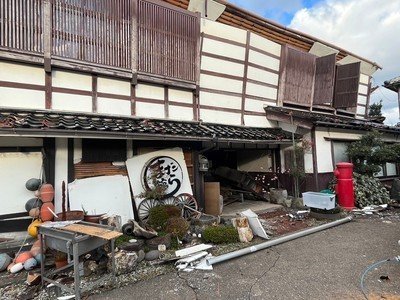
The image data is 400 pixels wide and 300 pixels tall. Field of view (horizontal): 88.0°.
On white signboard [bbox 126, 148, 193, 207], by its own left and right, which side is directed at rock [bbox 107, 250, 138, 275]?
front

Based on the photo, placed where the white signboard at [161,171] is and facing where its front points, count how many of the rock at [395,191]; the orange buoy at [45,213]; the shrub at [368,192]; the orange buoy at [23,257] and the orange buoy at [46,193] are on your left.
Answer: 2

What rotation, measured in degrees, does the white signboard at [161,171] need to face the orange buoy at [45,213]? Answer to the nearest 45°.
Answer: approximately 45° to its right

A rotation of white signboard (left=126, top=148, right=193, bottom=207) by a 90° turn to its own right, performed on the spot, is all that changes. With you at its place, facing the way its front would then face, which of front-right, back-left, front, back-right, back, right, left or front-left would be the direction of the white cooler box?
back

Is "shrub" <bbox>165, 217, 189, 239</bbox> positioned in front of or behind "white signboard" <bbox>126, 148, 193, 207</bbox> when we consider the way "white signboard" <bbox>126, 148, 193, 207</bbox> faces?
in front

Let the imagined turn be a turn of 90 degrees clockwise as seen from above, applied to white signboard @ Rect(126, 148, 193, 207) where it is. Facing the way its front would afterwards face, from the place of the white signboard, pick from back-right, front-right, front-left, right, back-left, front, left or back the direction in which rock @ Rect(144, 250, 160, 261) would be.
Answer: left

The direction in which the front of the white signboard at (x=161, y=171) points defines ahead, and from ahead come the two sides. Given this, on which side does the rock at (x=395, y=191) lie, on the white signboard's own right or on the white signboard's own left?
on the white signboard's own left

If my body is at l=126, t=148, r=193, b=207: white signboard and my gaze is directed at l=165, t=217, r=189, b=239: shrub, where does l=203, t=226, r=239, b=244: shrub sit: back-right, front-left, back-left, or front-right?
front-left

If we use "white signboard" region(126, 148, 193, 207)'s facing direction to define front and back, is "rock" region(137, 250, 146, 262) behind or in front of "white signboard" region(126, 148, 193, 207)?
in front

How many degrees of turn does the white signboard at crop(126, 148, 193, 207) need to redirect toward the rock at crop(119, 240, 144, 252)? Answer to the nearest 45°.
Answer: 0° — it already faces it

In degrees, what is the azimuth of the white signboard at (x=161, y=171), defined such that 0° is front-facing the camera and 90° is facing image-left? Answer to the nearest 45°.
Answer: approximately 0°

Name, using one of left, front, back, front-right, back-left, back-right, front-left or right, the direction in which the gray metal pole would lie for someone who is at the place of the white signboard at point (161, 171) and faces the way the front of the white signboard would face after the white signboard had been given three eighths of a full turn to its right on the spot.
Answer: back

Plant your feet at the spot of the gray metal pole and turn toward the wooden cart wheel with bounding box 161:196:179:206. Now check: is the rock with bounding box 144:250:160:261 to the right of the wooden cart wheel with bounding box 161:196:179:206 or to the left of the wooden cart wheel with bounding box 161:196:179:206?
left
